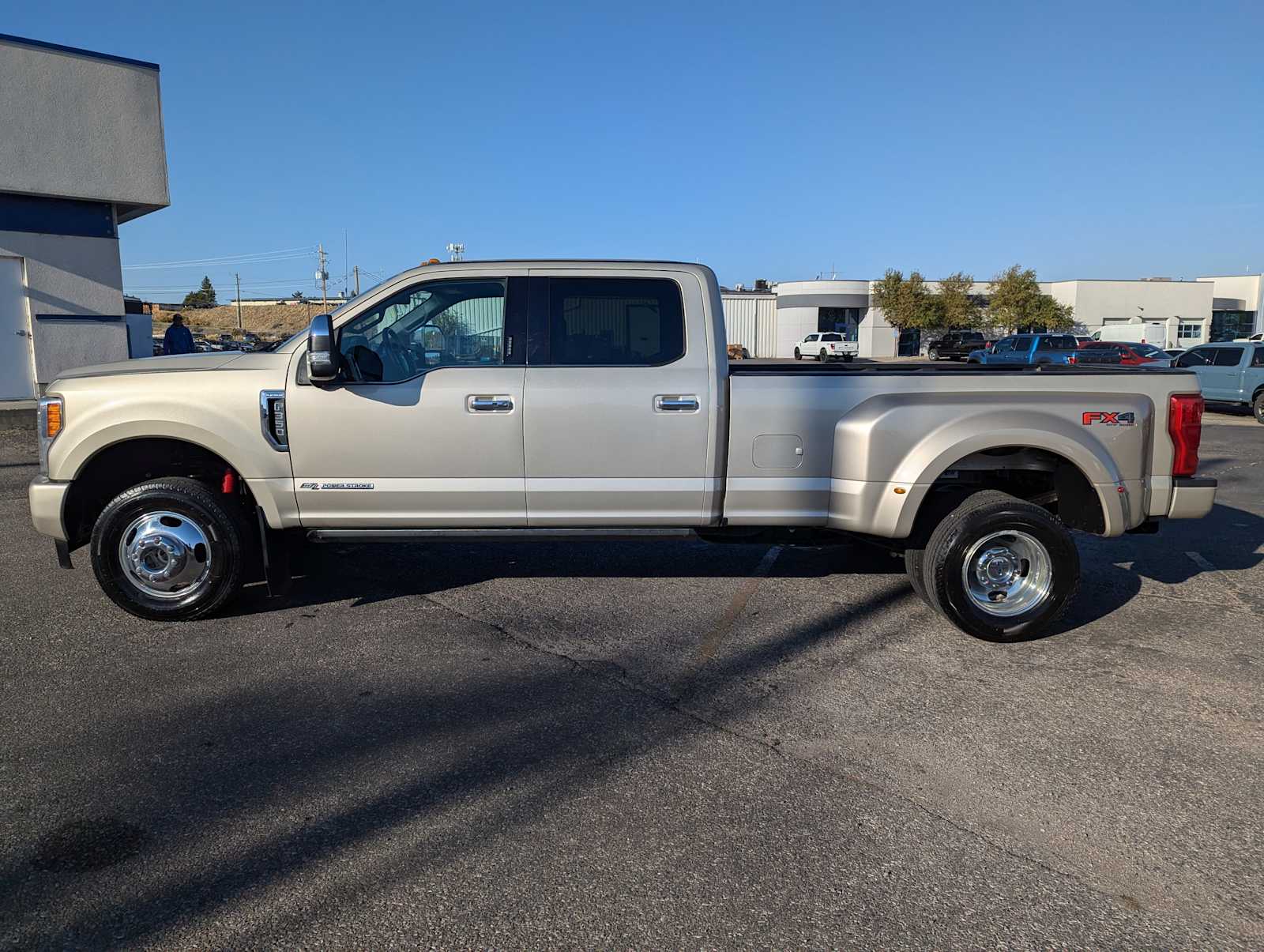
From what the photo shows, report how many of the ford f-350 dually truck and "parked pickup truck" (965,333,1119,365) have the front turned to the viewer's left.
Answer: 2

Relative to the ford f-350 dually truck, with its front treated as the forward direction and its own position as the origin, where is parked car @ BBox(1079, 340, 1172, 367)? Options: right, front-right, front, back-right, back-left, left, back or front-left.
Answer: back-right

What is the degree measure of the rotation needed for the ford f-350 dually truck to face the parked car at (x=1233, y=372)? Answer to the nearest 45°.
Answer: approximately 135° to its right

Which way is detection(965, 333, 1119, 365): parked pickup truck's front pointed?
to the viewer's left

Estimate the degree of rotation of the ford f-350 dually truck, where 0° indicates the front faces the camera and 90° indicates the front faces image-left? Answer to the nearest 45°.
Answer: approximately 90°
